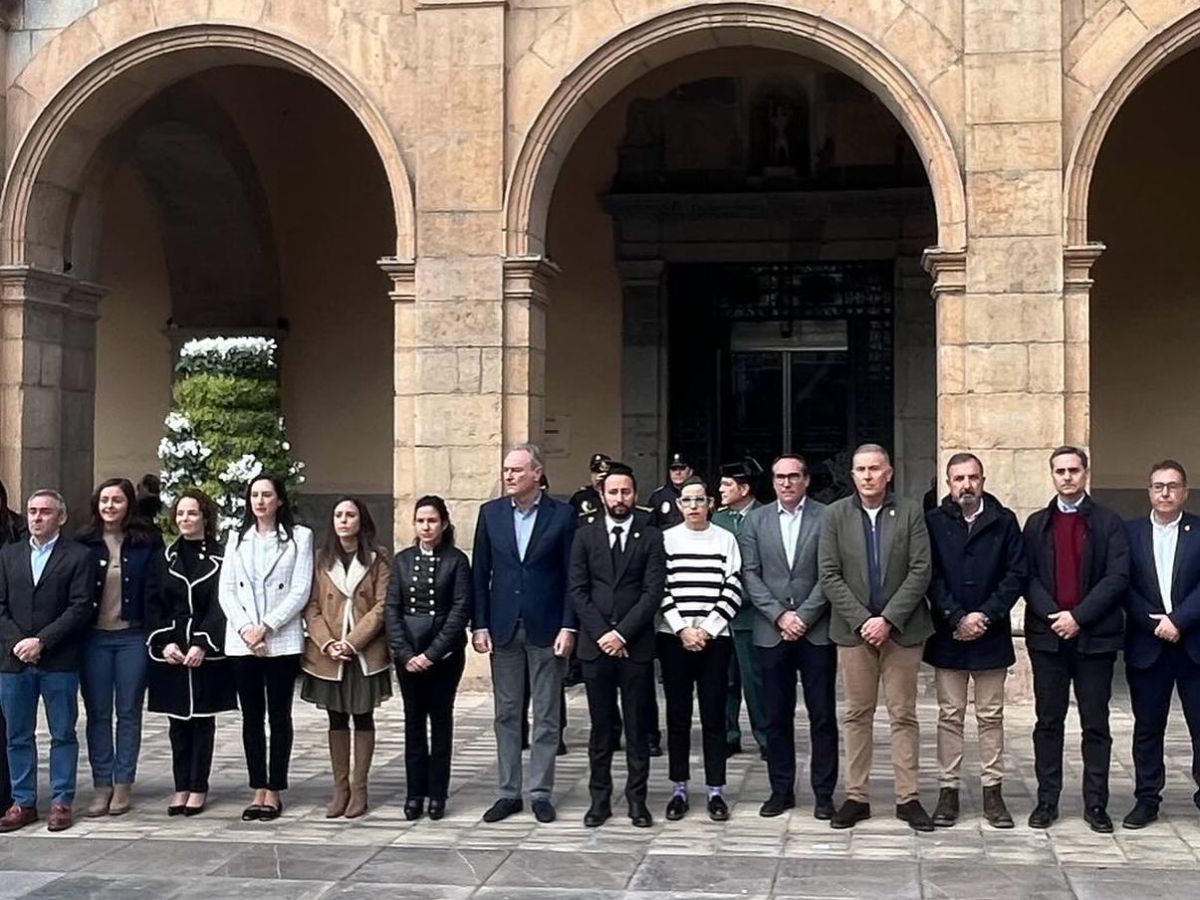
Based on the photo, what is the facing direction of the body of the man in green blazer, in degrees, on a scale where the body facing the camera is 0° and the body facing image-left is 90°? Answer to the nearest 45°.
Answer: approximately 0°

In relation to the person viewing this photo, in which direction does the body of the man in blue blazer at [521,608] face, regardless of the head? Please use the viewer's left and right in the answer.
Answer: facing the viewer

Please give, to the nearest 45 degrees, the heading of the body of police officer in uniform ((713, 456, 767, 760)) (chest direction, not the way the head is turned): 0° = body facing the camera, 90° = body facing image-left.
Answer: approximately 45°

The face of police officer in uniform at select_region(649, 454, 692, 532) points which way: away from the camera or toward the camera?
toward the camera

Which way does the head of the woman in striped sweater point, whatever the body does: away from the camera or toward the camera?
toward the camera

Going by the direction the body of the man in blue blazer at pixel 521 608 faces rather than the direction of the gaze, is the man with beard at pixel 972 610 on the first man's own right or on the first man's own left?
on the first man's own left

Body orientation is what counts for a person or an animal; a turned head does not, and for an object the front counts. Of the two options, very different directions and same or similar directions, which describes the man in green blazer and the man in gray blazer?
same or similar directions

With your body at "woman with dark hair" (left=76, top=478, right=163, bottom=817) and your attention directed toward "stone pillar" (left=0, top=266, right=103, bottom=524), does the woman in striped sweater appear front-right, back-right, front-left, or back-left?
back-right

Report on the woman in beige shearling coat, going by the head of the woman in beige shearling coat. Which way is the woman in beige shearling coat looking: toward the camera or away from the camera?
toward the camera

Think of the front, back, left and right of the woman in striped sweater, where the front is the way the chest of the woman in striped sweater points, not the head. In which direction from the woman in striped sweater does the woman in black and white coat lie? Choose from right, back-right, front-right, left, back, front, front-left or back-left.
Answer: right

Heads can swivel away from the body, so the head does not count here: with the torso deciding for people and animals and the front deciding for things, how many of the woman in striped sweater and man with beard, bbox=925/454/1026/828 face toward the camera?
2

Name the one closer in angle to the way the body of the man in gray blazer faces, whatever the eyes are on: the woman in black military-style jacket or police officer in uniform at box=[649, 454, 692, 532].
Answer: the woman in black military-style jacket

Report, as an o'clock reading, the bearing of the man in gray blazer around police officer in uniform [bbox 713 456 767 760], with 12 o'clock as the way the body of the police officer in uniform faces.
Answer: The man in gray blazer is roughly at 10 o'clock from the police officer in uniform.

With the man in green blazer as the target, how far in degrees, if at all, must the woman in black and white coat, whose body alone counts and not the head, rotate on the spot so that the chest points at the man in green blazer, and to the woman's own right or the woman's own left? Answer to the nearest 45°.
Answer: approximately 90° to the woman's own left

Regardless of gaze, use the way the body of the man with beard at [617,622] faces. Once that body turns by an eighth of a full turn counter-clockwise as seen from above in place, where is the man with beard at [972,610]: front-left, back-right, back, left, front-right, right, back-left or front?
front-left

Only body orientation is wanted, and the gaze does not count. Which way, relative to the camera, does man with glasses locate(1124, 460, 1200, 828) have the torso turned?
toward the camera

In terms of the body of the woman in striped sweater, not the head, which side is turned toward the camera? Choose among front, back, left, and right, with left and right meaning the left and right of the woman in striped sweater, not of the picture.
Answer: front
